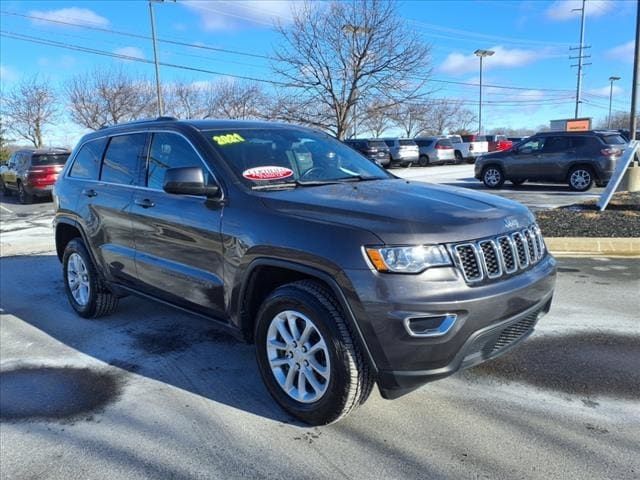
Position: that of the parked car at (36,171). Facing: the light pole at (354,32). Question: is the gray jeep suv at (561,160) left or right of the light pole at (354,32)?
right

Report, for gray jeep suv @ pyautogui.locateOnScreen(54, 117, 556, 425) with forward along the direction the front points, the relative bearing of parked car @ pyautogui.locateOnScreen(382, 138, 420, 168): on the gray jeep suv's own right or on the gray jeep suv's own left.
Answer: on the gray jeep suv's own left
